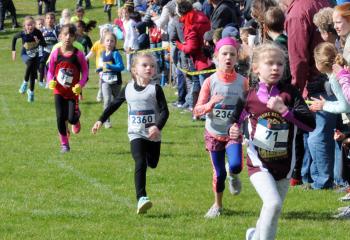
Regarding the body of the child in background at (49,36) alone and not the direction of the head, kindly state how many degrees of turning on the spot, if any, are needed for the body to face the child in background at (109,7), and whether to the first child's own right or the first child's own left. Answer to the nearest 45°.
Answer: approximately 180°

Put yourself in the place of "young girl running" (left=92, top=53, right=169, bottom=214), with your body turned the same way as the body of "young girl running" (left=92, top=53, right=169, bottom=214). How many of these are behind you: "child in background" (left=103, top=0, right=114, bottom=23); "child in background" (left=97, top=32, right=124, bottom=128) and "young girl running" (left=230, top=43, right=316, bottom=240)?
2

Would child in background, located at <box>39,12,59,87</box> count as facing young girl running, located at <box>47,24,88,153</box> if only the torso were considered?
yes

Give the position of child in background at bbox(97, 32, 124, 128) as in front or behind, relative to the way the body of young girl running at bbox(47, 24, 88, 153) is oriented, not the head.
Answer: behind

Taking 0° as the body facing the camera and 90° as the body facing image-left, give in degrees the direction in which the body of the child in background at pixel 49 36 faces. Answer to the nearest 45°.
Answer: approximately 0°

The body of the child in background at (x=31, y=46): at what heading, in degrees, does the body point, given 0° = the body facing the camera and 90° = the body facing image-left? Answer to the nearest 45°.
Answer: approximately 0°

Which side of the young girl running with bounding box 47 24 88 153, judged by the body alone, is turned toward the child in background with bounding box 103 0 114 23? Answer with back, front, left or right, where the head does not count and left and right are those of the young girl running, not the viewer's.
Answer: back

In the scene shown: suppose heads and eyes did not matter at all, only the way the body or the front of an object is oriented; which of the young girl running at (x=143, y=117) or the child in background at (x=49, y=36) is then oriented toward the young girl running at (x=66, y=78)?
the child in background

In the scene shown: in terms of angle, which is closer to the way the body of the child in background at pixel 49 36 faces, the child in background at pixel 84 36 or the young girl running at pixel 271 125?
the young girl running

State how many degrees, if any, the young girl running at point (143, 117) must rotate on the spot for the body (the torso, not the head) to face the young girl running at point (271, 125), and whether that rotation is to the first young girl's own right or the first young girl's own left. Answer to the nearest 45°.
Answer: approximately 45° to the first young girl's own left
